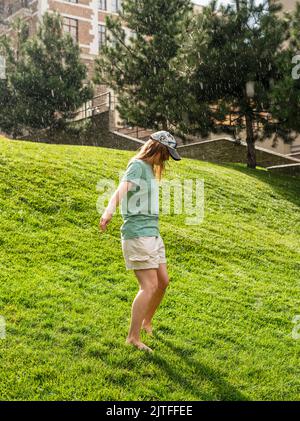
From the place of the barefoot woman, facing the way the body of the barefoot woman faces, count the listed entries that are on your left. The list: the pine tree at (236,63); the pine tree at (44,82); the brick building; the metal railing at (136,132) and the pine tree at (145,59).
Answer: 5

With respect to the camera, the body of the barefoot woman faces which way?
to the viewer's right

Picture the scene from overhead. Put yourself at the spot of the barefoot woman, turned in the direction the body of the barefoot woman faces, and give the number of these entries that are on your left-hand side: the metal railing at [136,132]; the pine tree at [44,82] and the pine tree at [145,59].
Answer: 3

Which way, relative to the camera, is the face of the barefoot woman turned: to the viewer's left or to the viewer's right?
to the viewer's right

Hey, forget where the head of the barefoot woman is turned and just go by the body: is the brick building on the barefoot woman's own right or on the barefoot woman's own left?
on the barefoot woman's own left

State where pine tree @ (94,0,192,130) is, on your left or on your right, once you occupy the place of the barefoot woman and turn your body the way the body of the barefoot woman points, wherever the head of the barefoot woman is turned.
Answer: on your left

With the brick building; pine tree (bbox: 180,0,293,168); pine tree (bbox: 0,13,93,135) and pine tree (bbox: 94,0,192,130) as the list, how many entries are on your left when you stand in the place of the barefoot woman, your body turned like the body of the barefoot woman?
4

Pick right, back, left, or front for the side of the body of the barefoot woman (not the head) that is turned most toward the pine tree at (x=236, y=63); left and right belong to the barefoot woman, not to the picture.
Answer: left

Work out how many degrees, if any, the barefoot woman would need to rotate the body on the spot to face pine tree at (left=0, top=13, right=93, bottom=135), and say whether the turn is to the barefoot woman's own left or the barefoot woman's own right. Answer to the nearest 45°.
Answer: approximately 90° to the barefoot woman's own left
